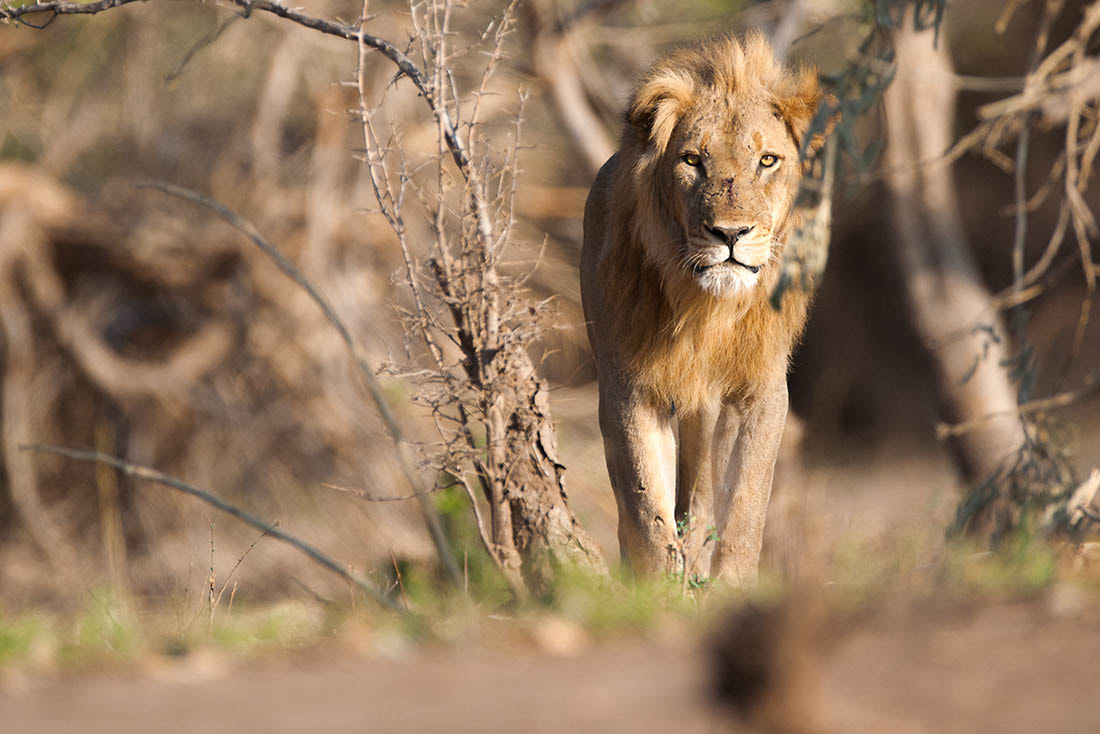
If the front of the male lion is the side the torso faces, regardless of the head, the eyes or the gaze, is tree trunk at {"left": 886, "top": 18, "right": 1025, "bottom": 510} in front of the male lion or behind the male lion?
behind

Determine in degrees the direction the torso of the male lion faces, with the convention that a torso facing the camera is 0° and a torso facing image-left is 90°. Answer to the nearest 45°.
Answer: approximately 0°
